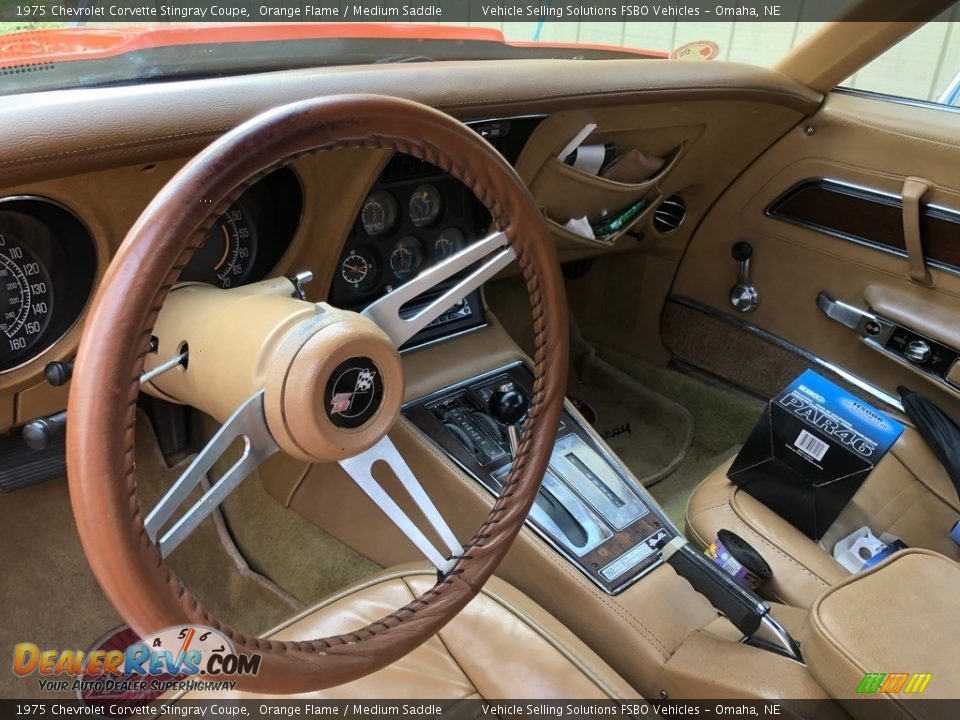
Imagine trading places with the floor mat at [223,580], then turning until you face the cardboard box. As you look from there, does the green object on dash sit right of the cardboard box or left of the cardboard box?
left

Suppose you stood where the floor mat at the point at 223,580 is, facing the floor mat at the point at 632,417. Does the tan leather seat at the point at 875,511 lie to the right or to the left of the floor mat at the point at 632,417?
right

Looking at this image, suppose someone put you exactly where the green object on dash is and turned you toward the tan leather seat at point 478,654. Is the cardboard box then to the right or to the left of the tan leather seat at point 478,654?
left

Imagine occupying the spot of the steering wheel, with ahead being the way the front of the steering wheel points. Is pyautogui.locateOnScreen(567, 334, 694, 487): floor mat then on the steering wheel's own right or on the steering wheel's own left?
on the steering wheel's own left

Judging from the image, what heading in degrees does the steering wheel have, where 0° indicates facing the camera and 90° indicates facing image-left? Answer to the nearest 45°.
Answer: approximately 315°
